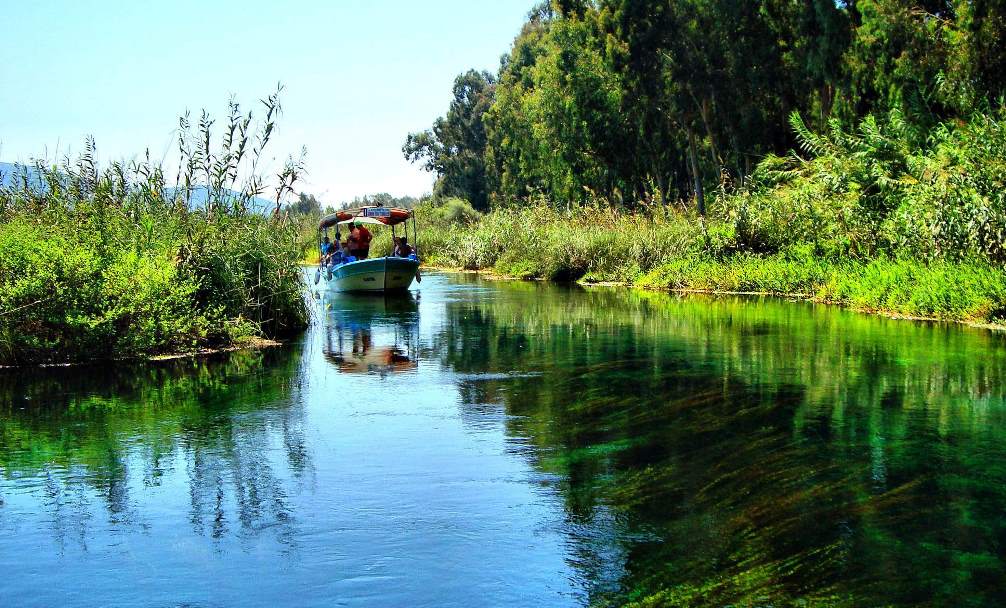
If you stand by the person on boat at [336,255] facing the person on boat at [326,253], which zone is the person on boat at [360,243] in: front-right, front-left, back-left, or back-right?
back-right

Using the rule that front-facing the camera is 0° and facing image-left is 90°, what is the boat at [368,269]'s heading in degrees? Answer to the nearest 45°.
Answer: approximately 0°
